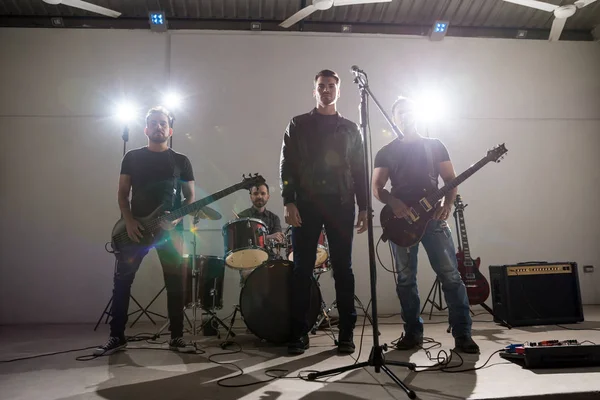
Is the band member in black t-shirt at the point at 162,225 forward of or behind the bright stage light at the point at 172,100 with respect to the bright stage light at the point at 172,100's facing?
forward

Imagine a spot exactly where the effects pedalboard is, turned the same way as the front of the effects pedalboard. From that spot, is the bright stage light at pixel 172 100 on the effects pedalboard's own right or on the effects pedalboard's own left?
on the effects pedalboard's own left

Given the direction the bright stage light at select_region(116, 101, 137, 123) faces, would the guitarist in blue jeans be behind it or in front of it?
in front

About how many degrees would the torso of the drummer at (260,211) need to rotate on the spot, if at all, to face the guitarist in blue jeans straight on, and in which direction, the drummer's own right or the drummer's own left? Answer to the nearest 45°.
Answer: approximately 45° to the drummer's own left

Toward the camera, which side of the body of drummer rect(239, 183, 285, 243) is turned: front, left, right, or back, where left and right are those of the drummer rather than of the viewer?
front

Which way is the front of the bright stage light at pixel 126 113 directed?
toward the camera

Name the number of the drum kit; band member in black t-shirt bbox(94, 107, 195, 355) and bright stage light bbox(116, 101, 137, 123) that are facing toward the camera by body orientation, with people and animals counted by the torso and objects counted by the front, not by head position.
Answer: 3

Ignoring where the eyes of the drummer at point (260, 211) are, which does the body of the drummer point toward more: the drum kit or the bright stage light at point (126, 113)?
the drum kit

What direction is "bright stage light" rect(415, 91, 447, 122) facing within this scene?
toward the camera

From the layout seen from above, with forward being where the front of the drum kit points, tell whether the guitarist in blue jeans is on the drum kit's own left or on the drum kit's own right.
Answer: on the drum kit's own left

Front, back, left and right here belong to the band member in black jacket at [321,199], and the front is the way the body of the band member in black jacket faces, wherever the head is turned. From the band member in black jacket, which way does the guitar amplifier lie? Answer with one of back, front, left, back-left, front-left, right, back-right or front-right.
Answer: back-left

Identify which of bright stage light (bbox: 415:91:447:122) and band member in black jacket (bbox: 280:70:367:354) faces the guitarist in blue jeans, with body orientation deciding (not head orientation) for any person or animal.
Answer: the bright stage light

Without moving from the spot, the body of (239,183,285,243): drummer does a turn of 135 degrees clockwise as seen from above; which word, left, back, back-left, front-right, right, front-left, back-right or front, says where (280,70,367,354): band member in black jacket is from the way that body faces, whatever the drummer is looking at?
back-left

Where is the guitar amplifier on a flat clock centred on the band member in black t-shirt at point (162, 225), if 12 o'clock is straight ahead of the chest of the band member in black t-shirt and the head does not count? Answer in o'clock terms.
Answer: The guitar amplifier is roughly at 9 o'clock from the band member in black t-shirt.

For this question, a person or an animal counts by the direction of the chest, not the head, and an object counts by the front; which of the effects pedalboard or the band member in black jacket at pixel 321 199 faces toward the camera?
the band member in black jacket
